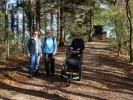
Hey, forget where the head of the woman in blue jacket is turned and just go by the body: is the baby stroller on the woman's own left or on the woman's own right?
on the woman's own left

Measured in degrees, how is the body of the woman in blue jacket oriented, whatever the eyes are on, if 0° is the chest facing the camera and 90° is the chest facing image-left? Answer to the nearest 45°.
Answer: approximately 0°
